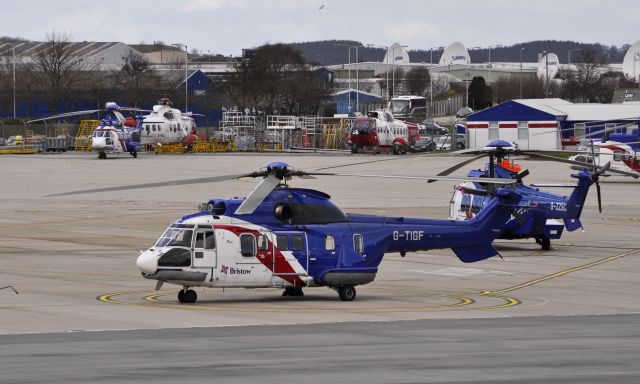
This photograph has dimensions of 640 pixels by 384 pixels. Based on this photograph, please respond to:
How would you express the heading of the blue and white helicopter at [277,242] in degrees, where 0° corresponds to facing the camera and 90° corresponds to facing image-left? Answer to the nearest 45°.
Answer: approximately 90°
